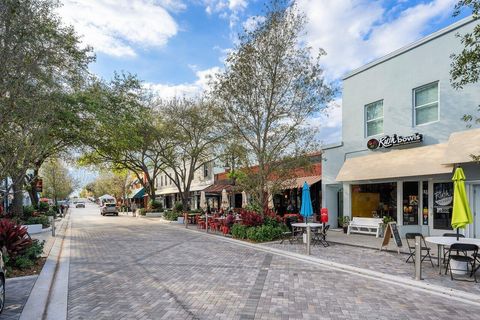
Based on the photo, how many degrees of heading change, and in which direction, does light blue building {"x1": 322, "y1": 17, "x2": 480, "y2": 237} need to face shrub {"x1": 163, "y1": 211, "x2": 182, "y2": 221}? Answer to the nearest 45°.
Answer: approximately 90° to its right

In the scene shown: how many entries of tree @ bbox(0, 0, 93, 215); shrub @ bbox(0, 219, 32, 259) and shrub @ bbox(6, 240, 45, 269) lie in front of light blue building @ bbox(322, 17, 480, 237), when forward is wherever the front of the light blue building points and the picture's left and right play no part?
3

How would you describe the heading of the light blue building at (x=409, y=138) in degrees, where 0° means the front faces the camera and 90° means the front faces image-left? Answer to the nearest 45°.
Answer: approximately 45°

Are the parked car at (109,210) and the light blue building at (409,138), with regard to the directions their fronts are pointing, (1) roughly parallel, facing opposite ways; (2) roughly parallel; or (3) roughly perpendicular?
roughly perpendicular

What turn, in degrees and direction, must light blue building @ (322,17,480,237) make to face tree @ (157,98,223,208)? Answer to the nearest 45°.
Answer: approximately 90° to its right

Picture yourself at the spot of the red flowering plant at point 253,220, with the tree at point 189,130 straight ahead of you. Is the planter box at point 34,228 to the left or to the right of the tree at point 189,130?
left

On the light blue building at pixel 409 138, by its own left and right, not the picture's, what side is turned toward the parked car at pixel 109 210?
right

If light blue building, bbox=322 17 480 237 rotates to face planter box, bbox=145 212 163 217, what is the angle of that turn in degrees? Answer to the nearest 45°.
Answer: approximately 90° to its right
